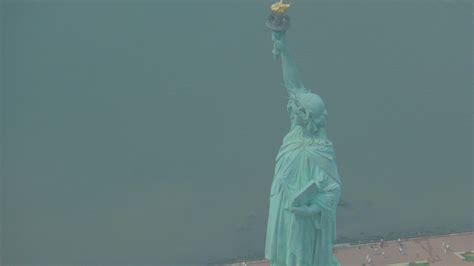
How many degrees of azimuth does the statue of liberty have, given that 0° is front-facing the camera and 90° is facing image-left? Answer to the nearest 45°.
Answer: approximately 45°
